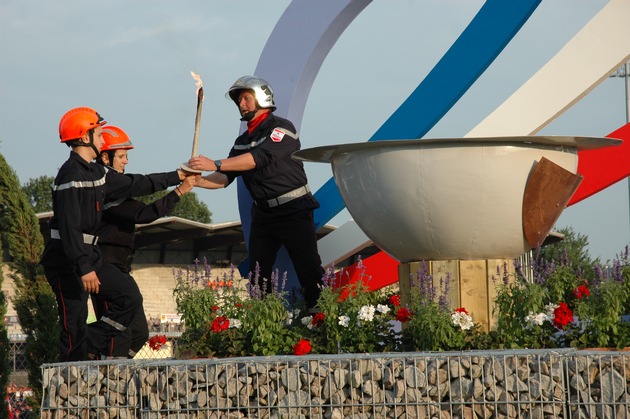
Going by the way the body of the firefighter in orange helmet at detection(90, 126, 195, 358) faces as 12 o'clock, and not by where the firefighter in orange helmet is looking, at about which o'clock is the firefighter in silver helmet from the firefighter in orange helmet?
The firefighter in silver helmet is roughly at 11 o'clock from the firefighter in orange helmet.

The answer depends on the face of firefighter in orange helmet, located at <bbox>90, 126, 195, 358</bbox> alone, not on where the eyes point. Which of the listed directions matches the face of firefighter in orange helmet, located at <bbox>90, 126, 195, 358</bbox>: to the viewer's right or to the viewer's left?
to the viewer's right

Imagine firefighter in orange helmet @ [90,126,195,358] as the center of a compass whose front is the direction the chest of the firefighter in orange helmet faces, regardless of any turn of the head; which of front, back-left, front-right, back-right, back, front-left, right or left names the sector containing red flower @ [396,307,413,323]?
front-right

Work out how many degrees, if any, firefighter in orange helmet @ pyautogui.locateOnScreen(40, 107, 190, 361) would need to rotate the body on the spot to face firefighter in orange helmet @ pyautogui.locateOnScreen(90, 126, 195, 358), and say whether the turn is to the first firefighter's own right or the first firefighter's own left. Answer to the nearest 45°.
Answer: approximately 45° to the first firefighter's own left

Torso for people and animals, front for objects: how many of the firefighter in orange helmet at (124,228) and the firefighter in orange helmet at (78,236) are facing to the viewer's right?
2

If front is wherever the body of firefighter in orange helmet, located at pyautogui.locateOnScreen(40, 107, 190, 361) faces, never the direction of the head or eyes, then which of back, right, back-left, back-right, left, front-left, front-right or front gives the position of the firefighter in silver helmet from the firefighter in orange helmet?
front-left

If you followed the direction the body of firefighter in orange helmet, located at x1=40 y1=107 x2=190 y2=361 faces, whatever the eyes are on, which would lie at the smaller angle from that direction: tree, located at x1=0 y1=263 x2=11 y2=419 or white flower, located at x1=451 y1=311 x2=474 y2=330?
the white flower

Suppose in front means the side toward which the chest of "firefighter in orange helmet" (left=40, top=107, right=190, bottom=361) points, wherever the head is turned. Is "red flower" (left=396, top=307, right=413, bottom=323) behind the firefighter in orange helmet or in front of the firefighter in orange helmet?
in front

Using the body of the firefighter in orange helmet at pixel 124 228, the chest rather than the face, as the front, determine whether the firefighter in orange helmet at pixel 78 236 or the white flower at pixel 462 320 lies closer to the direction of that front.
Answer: the white flower

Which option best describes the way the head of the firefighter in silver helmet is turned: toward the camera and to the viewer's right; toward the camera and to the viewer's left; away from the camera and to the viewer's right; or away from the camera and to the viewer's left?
toward the camera and to the viewer's left

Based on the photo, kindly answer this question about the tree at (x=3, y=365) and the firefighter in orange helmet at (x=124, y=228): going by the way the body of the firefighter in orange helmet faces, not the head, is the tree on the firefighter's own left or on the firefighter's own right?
on the firefighter's own left

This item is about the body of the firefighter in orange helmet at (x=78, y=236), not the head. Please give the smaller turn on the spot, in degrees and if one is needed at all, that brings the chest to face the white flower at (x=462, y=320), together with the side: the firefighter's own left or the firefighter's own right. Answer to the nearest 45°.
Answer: approximately 45° to the firefighter's own right

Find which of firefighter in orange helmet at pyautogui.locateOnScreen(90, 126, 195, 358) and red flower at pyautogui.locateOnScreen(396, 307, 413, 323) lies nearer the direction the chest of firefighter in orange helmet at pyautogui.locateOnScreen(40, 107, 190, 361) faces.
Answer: the red flower

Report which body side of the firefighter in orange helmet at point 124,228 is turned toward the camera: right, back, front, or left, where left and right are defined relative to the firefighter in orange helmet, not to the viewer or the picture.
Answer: right

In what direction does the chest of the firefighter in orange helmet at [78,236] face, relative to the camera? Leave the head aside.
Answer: to the viewer's right
